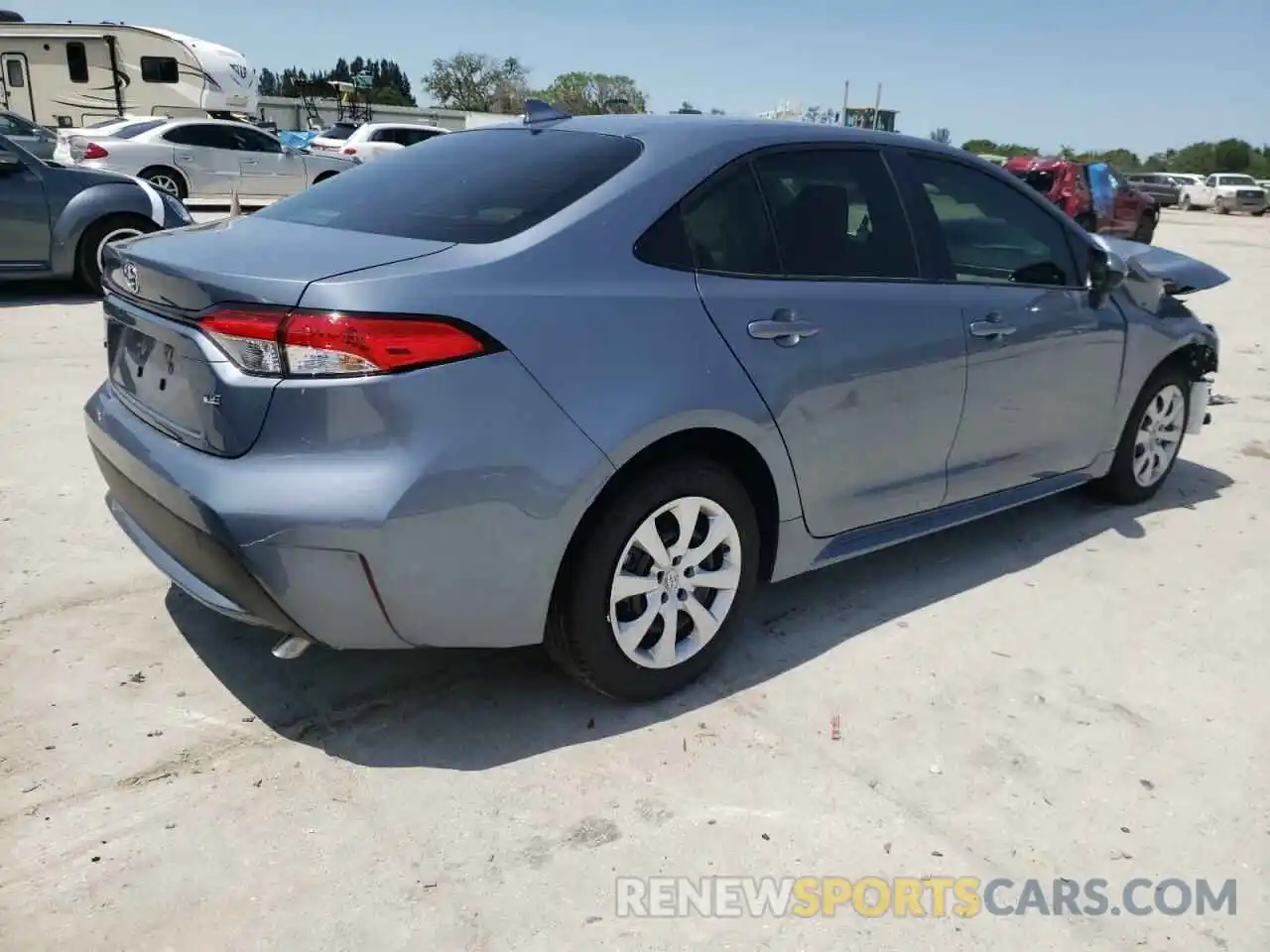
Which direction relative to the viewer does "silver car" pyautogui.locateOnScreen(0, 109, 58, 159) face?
to the viewer's right

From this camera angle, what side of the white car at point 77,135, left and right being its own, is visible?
right

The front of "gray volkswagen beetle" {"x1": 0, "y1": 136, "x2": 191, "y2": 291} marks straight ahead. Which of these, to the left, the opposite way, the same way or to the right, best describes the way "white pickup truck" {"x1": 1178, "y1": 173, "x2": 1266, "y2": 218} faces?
to the right

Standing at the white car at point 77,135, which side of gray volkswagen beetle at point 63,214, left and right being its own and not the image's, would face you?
left

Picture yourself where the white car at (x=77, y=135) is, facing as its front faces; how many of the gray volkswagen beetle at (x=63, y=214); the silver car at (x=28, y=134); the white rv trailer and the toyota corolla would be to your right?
2

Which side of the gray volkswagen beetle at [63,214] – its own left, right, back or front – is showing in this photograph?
right

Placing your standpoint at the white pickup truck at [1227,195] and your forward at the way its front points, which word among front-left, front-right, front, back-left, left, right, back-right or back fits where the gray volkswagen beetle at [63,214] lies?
front-right

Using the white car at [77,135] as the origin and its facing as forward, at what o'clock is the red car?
The red car is roughly at 1 o'clock from the white car.

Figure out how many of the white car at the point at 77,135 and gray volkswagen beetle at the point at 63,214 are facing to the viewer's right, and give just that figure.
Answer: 2

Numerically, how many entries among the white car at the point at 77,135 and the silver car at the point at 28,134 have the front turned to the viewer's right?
2

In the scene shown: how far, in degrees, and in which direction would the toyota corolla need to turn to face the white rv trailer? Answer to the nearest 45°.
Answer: approximately 90° to its left

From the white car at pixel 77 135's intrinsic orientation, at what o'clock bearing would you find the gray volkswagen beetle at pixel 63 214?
The gray volkswagen beetle is roughly at 3 o'clock from the white car.

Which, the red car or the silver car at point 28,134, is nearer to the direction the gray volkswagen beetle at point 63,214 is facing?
the red car

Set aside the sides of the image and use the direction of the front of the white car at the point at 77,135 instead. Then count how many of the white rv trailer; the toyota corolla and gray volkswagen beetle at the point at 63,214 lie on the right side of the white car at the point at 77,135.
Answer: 2
